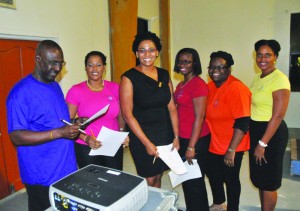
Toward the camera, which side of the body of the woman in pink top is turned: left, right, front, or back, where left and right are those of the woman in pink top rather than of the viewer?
front

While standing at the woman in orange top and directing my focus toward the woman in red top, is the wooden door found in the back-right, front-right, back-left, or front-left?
front-right

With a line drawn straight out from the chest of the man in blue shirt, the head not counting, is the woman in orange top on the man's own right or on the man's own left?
on the man's own left

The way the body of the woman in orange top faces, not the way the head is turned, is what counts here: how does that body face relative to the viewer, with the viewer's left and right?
facing the viewer and to the left of the viewer

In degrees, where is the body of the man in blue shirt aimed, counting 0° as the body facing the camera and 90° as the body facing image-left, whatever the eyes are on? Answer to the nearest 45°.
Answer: approximately 315°

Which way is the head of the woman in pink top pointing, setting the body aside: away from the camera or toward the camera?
toward the camera

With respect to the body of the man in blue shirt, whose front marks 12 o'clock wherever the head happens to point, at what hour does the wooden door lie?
The wooden door is roughly at 7 o'clock from the man in blue shirt.

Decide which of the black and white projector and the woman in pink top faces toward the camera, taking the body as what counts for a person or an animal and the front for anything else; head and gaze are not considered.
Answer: the woman in pink top

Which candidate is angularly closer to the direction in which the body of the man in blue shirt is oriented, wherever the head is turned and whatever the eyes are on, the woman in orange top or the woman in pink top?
the woman in orange top
